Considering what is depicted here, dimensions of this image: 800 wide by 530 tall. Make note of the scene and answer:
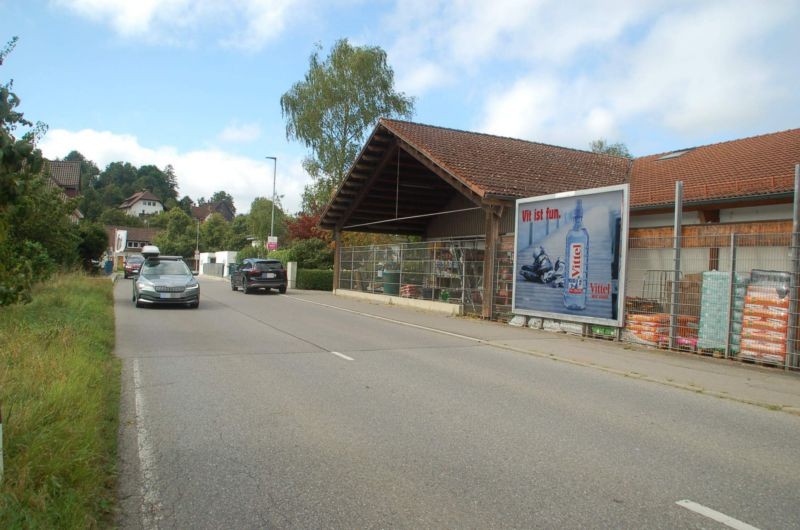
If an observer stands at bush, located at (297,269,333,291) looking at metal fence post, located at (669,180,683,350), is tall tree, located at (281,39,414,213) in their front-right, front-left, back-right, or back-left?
back-left

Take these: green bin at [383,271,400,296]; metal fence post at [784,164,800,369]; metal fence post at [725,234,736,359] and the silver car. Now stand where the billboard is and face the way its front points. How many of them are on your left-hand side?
2

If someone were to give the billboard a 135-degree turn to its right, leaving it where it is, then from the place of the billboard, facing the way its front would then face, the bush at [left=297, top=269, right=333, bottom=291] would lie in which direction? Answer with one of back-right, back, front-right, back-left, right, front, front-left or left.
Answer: front-left

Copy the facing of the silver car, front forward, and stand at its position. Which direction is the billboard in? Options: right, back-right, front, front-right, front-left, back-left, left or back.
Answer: front-left

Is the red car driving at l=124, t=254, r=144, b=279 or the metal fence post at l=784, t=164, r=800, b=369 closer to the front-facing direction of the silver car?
the metal fence post

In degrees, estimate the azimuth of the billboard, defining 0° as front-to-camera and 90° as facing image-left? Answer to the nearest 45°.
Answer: approximately 45°

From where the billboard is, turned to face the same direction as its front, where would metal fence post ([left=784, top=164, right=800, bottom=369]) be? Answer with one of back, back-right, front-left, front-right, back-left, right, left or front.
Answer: left

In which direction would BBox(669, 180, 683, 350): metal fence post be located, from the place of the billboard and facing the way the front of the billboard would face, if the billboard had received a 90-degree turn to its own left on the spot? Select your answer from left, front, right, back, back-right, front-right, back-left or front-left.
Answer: front

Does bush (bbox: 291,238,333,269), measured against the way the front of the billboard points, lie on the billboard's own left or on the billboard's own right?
on the billboard's own right

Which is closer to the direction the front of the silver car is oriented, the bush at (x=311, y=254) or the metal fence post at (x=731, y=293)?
the metal fence post

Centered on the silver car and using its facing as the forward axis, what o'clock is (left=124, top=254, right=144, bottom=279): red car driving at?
The red car driving is roughly at 6 o'clock from the silver car.

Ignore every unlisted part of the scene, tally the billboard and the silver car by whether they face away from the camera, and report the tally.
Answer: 0

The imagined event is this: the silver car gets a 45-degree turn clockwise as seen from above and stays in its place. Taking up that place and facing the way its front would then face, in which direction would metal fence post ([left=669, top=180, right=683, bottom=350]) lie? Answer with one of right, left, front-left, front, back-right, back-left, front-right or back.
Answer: left

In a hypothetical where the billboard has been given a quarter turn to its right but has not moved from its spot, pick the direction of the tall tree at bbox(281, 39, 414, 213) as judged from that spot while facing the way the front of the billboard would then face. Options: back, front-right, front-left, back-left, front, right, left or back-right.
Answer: front

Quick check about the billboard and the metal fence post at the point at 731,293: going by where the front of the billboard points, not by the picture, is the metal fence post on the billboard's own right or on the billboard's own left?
on the billboard's own left

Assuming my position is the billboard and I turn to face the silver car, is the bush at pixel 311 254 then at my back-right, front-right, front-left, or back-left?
front-right

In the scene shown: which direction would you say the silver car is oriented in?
toward the camera

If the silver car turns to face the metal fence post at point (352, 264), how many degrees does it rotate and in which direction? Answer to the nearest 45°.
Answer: approximately 135° to its left
